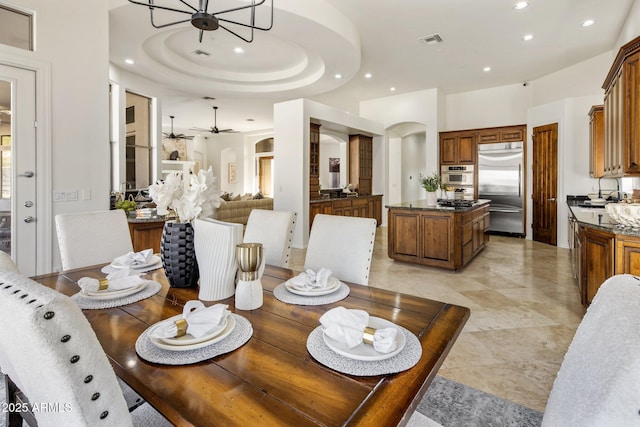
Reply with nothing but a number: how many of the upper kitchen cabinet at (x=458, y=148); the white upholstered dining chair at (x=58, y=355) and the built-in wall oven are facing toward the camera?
2

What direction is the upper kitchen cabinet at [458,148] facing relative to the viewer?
toward the camera

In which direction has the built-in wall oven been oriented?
toward the camera

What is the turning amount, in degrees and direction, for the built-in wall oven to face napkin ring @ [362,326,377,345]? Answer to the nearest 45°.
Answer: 0° — it already faces it

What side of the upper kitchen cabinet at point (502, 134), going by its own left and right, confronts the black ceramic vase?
front

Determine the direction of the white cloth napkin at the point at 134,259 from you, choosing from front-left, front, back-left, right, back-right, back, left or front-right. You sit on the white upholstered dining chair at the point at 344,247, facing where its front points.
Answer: front-right

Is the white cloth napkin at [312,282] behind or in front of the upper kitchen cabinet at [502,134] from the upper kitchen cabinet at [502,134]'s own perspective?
in front

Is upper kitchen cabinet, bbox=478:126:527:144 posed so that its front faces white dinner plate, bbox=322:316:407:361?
yes

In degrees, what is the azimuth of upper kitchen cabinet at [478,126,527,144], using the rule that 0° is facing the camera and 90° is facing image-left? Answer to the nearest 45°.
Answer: approximately 0°

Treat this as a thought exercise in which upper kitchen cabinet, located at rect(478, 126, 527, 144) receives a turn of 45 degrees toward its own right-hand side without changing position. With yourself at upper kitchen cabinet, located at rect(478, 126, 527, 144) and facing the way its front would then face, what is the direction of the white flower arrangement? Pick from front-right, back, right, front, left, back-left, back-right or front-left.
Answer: front-left
